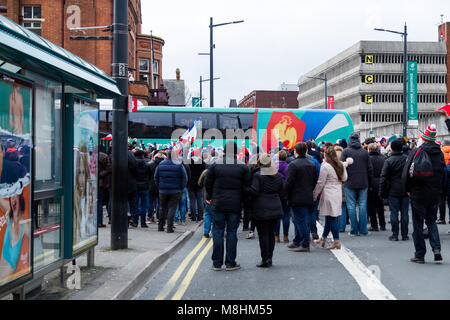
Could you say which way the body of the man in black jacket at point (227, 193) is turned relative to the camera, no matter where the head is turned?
away from the camera

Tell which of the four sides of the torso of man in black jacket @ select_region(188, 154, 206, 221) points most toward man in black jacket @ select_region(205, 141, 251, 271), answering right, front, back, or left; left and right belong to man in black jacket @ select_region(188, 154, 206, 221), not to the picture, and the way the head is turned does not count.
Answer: back

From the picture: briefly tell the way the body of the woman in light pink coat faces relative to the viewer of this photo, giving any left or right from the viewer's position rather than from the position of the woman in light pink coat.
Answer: facing away from the viewer and to the left of the viewer

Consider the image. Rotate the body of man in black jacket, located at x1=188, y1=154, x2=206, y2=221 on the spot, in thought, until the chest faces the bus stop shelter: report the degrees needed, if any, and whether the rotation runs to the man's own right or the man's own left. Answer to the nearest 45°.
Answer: approximately 180°

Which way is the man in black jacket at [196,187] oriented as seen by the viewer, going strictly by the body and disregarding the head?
away from the camera

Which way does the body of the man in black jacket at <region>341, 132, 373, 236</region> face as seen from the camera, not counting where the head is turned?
away from the camera

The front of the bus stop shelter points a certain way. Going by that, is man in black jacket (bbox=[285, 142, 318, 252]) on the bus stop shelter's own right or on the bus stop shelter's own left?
on the bus stop shelter's own left

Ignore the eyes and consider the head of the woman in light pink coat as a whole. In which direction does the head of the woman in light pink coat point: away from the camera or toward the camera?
away from the camera

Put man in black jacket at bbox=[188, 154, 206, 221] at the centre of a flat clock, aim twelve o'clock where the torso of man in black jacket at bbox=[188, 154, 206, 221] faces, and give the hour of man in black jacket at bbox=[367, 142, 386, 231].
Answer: man in black jacket at bbox=[367, 142, 386, 231] is roughly at 4 o'clock from man in black jacket at bbox=[188, 154, 206, 221].

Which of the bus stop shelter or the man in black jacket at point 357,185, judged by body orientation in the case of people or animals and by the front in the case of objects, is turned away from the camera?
the man in black jacket

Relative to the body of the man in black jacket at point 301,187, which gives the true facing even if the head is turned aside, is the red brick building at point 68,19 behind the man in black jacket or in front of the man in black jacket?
in front
